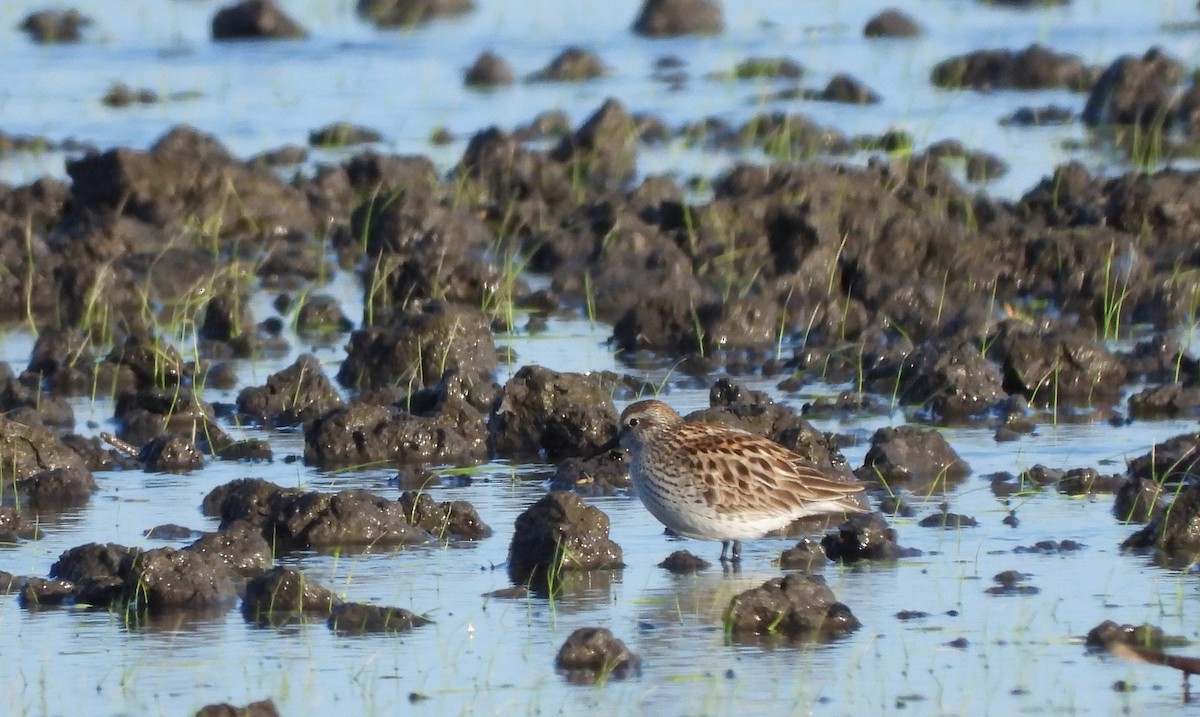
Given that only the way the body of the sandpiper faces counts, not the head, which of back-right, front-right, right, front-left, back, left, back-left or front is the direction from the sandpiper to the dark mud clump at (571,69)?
right

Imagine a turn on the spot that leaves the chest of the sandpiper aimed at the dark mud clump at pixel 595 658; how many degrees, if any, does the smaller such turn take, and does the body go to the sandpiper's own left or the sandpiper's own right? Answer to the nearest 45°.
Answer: approximately 90° to the sandpiper's own left

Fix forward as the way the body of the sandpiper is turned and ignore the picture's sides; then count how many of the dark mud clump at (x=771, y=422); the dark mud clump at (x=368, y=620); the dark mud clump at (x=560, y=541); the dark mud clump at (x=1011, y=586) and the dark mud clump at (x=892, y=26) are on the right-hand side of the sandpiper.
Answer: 2

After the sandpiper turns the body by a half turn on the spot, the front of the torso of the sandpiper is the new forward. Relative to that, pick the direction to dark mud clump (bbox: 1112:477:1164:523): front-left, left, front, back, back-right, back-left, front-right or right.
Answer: front

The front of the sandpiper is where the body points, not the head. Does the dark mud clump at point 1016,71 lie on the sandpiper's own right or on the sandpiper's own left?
on the sandpiper's own right

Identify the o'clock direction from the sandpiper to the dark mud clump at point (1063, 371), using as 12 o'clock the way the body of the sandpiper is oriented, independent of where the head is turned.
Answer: The dark mud clump is roughly at 4 o'clock from the sandpiper.

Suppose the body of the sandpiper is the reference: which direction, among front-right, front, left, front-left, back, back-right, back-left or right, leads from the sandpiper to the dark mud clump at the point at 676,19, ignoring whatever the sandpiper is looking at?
right

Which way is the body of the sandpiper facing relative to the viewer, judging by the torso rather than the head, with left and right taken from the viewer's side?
facing to the left of the viewer

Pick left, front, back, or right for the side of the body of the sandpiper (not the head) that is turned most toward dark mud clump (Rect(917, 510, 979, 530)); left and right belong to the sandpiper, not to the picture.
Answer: back

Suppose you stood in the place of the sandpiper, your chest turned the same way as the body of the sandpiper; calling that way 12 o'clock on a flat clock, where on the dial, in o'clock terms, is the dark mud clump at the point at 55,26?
The dark mud clump is roughly at 2 o'clock from the sandpiper.

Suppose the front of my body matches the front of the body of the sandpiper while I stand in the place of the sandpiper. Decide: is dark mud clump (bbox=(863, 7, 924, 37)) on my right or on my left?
on my right

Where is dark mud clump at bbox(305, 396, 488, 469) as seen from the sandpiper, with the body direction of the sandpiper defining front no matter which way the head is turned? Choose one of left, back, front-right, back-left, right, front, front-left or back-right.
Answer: front-right

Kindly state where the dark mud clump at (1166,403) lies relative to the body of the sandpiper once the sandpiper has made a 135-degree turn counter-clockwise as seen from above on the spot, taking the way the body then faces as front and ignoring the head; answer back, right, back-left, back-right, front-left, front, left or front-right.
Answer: left

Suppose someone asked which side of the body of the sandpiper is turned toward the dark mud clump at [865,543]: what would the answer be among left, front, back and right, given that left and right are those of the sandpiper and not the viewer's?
back

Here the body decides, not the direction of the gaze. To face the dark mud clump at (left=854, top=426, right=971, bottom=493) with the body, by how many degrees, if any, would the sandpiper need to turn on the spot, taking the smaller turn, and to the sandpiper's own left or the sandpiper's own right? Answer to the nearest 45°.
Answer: approximately 135° to the sandpiper's own right

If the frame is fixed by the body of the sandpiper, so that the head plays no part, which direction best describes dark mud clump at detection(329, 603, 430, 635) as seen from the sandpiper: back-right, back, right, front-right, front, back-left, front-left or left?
front-left
